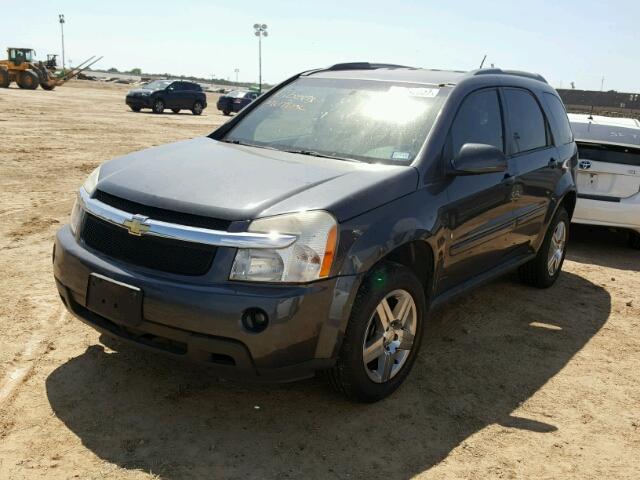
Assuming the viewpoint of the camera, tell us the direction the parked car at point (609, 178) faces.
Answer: facing away from the viewer

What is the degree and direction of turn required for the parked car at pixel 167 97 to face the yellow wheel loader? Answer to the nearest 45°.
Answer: approximately 90° to its right

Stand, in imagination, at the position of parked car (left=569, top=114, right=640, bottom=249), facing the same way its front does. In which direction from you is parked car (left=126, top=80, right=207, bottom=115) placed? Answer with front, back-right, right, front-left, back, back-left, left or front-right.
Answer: front-left

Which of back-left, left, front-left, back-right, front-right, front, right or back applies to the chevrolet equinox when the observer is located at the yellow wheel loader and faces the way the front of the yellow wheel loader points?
right

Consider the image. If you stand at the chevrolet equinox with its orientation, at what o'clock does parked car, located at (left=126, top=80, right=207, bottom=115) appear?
The parked car is roughly at 4 o'clock from the chevrolet equinox.

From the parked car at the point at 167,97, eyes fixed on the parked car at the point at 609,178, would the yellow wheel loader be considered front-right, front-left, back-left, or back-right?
back-right

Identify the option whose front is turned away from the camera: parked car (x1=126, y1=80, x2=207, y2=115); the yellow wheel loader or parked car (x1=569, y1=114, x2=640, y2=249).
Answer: parked car (x1=569, y1=114, x2=640, y2=249)

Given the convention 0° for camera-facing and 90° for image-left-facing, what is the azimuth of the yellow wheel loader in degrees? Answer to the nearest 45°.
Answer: approximately 270°

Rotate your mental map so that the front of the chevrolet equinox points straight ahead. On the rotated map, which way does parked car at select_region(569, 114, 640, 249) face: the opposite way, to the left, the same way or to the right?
the opposite way

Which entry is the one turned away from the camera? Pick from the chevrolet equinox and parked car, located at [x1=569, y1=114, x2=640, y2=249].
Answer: the parked car

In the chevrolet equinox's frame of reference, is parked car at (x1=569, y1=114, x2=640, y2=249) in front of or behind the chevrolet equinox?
behind

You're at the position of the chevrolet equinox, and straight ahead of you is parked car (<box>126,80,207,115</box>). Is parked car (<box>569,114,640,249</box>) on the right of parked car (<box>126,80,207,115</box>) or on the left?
right

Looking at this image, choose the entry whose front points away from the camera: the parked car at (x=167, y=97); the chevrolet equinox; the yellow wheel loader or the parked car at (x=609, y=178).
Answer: the parked car at (x=609, y=178)

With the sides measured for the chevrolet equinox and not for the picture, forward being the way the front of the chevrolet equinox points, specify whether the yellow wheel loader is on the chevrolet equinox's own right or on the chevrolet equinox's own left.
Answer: on the chevrolet equinox's own right

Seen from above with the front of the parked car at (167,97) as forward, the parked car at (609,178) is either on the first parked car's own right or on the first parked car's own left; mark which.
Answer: on the first parked car's own left
